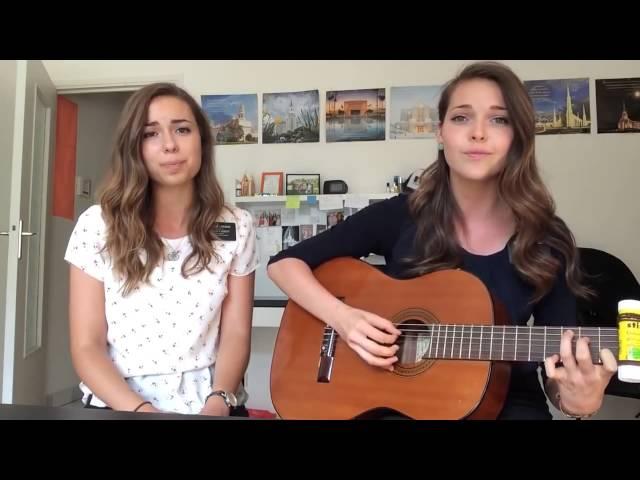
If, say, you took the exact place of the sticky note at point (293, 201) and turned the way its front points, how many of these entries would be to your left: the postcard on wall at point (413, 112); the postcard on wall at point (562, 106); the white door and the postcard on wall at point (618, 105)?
3

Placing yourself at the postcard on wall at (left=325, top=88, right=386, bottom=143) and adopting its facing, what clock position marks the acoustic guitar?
The acoustic guitar is roughly at 12 o'clock from the postcard on wall.

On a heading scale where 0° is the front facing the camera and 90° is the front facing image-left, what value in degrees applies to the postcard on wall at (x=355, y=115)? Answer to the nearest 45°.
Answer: approximately 0°

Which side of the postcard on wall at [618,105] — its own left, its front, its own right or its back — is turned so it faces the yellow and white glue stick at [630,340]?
front

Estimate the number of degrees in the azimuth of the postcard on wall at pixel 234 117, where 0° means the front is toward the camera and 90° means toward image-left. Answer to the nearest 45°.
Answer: approximately 0°

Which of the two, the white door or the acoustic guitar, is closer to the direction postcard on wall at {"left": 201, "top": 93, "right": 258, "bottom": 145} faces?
the acoustic guitar

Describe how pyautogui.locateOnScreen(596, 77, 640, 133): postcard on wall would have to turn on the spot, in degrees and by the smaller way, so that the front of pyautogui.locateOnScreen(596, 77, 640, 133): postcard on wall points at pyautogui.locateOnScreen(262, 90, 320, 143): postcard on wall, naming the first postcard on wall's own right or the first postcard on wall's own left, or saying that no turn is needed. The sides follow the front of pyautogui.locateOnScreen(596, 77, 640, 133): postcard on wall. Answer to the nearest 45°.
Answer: approximately 90° to the first postcard on wall's own right
